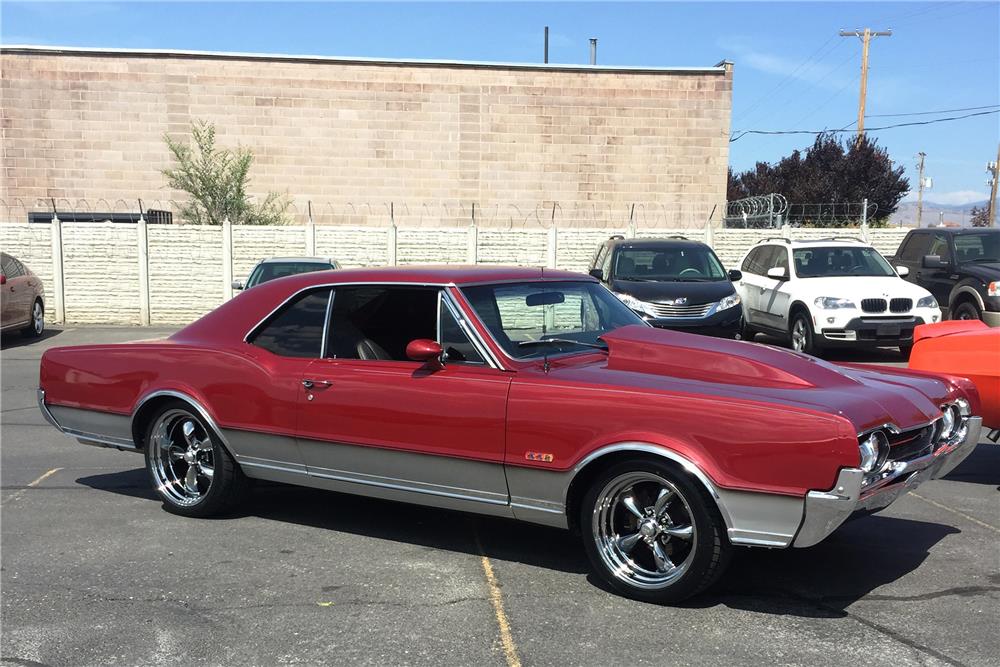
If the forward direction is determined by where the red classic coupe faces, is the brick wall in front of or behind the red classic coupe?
behind

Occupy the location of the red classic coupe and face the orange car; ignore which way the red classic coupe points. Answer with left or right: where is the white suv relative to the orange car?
left

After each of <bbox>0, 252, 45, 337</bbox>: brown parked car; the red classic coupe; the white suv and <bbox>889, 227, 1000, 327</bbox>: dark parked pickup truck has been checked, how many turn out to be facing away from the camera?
0

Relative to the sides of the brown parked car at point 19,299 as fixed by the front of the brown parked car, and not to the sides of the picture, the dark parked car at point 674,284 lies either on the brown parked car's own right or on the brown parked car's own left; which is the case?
on the brown parked car's own left

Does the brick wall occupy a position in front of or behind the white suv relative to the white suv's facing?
behind

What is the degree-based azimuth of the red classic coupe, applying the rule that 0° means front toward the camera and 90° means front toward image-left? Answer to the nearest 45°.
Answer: approximately 315°

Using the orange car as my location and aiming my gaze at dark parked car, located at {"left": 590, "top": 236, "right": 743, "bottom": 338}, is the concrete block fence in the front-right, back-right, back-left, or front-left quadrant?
front-left

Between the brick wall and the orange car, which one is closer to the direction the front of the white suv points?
the orange car

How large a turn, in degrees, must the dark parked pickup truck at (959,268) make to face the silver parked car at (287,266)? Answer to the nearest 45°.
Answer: approximately 90° to its right

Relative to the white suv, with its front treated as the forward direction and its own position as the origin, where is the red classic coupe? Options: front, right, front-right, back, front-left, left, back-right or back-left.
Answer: front-right

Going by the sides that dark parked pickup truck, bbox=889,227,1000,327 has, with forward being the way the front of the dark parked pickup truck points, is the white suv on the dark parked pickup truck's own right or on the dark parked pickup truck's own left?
on the dark parked pickup truck's own right

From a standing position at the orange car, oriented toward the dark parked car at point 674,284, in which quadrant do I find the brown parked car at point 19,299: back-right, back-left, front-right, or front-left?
front-left

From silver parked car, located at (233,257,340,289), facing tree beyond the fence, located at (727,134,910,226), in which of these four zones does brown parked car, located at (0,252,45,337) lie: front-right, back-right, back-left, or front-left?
back-left
